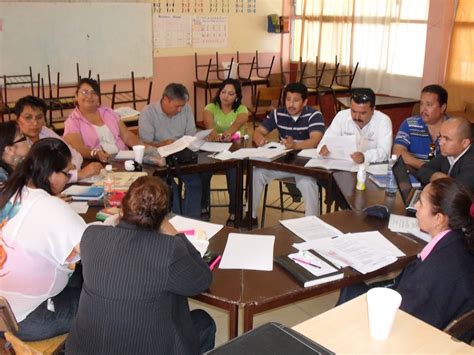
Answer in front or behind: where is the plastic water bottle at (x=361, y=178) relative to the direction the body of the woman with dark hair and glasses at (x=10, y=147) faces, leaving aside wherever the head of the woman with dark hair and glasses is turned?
in front

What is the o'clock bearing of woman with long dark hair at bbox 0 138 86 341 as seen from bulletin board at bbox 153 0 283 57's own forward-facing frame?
The woman with long dark hair is roughly at 12 o'clock from the bulletin board.

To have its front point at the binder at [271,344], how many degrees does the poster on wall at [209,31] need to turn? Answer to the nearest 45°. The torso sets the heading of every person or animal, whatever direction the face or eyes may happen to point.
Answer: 0° — it already faces it

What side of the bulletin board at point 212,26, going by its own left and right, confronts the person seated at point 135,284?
front

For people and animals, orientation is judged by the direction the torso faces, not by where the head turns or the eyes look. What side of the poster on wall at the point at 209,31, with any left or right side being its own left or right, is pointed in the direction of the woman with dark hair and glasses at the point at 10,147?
front

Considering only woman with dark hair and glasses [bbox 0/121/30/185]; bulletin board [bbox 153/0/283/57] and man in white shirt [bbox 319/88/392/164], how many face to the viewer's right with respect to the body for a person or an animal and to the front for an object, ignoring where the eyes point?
1

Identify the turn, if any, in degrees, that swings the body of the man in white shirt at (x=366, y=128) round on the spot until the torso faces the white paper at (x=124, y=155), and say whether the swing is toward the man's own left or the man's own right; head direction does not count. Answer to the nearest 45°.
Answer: approximately 45° to the man's own right

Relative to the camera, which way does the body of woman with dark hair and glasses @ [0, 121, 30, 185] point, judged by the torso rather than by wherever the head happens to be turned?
to the viewer's right

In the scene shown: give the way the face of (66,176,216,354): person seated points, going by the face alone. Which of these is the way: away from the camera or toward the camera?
away from the camera

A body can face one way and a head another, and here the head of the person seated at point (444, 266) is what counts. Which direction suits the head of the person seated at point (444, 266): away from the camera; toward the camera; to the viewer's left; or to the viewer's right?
to the viewer's left

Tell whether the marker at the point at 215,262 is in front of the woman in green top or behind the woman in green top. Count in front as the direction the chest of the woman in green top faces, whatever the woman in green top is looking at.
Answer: in front

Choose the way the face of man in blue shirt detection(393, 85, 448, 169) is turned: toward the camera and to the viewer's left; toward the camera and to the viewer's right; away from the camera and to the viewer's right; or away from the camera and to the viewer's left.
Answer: toward the camera and to the viewer's left
